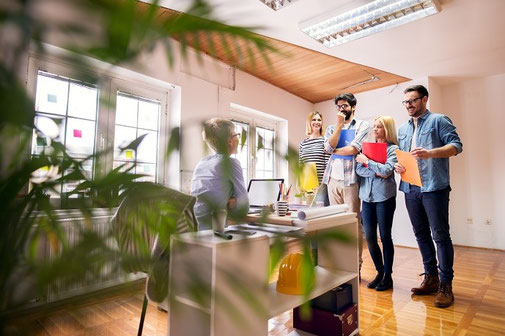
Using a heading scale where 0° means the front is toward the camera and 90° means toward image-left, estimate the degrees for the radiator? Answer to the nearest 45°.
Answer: approximately 315°

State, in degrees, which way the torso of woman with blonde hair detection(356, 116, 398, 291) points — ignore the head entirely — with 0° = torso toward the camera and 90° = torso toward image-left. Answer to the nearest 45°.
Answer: approximately 45°
